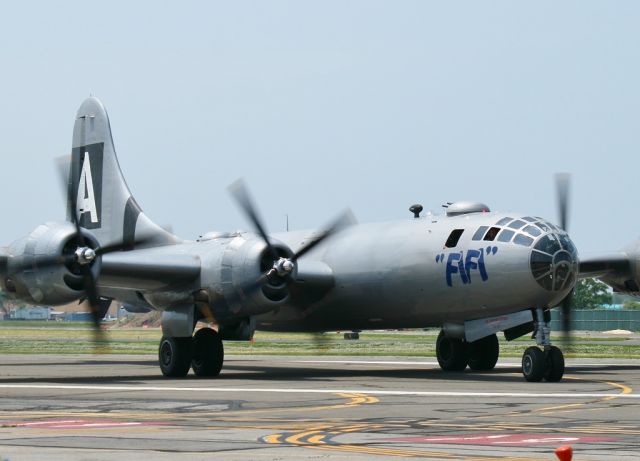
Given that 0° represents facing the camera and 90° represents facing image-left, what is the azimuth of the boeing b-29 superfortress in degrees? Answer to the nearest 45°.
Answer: approximately 315°
